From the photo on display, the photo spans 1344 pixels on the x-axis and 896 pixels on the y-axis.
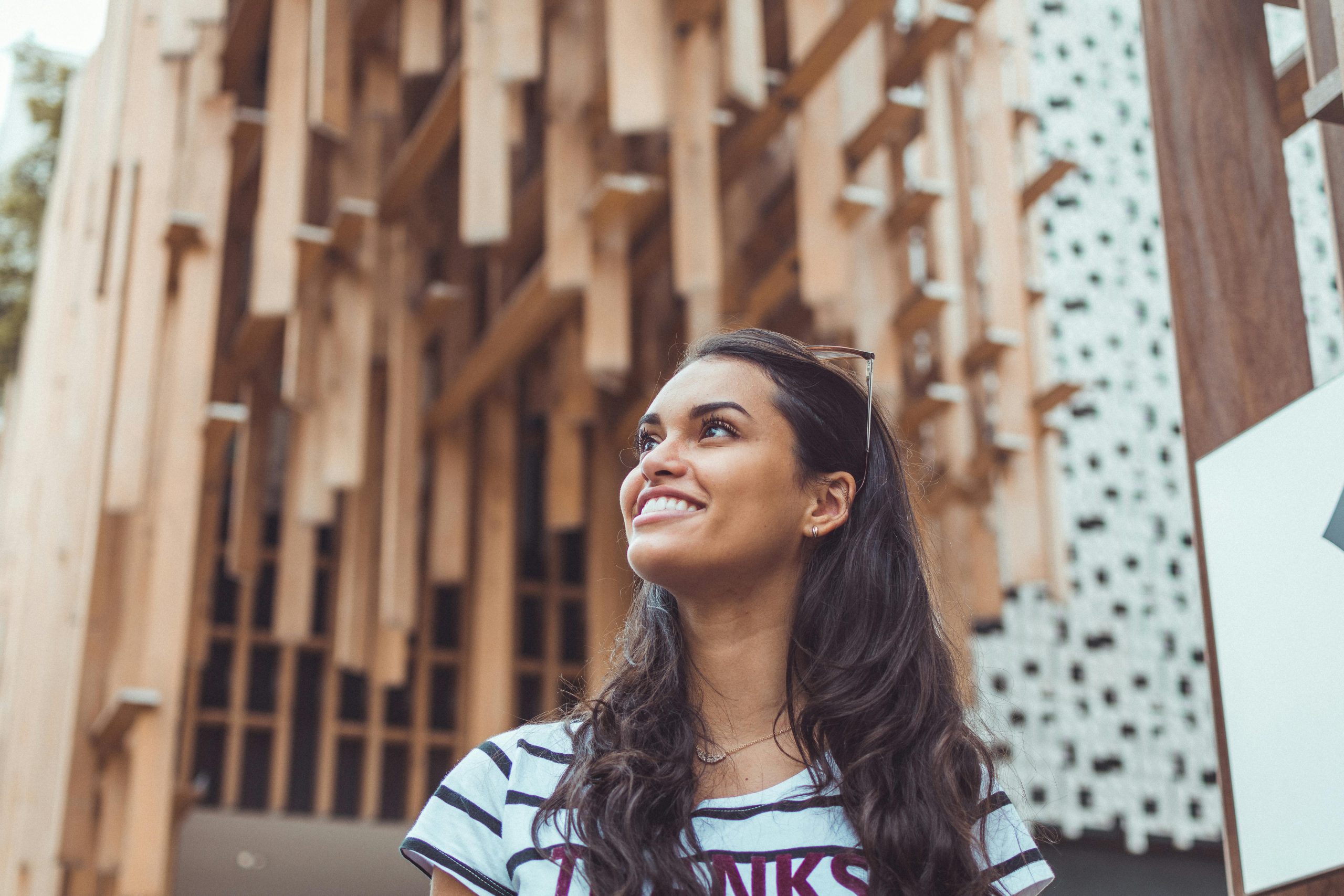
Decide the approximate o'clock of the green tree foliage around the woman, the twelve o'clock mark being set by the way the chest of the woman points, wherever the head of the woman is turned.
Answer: The green tree foliage is roughly at 5 o'clock from the woman.

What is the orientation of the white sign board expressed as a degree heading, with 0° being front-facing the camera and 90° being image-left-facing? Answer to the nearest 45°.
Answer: approximately 45°

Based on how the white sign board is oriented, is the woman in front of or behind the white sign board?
in front

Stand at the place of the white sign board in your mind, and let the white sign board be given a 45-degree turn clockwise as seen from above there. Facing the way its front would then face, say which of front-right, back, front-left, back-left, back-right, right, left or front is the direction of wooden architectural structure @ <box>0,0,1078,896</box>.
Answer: front-right

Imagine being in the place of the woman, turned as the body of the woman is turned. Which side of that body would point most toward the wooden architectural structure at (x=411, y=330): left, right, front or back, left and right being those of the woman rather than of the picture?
back

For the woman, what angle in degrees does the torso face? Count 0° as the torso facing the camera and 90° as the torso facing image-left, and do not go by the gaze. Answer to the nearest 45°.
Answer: approximately 0°

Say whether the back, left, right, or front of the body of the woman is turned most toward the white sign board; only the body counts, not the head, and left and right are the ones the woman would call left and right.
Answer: left

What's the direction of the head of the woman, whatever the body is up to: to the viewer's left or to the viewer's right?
to the viewer's left
